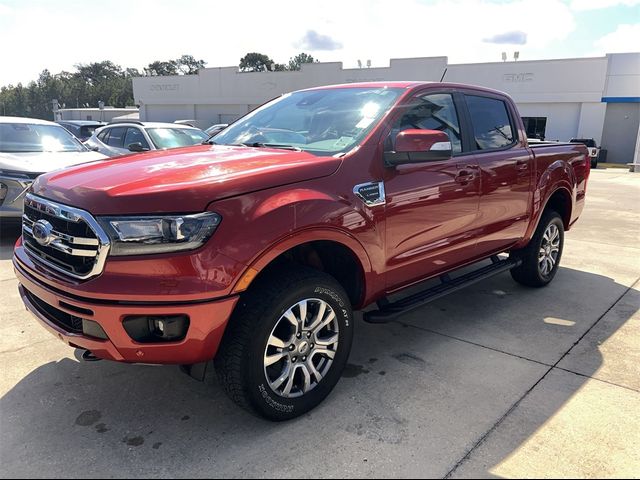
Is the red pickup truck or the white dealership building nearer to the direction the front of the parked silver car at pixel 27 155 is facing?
the red pickup truck

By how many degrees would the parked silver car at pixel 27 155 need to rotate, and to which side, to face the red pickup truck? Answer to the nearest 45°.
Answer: approximately 45° to its left

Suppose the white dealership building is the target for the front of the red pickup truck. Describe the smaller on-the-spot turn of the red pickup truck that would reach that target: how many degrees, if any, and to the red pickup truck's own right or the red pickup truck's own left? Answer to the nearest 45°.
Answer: approximately 180°

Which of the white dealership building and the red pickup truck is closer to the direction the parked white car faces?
the red pickup truck

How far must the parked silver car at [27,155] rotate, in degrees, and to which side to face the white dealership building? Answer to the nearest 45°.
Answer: approximately 180°

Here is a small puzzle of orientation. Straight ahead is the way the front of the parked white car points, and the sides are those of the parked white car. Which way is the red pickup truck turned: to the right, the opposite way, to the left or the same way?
to the right

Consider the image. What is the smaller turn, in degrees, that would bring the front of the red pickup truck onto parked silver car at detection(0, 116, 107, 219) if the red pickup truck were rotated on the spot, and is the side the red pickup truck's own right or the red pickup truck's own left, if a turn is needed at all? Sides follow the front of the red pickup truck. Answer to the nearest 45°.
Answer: approximately 90° to the red pickup truck's own right
